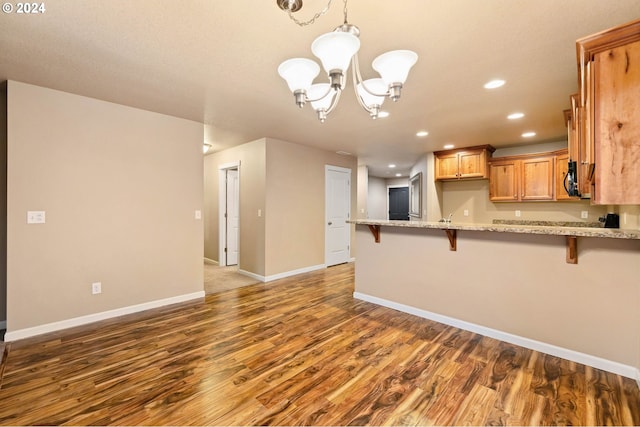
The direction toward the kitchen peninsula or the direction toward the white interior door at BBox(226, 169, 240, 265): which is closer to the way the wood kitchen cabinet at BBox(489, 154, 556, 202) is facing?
the kitchen peninsula

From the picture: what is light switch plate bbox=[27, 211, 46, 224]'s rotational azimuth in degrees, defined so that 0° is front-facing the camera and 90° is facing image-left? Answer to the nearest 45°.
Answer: approximately 0°

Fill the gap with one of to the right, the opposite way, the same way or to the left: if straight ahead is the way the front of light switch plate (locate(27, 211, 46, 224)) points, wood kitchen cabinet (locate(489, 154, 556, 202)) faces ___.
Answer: to the right

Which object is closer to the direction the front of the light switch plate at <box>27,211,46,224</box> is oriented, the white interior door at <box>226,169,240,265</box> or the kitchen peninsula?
the kitchen peninsula

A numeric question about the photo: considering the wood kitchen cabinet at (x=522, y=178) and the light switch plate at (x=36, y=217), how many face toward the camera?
2

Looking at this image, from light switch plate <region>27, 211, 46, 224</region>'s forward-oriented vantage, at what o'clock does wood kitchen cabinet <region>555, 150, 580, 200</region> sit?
The wood kitchen cabinet is roughly at 10 o'clock from the light switch plate.

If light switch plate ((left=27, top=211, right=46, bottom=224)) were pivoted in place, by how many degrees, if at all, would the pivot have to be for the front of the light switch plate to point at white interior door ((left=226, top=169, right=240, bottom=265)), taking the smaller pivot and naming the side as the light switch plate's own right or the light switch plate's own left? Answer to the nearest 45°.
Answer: approximately 135° to the light switch plate's own left

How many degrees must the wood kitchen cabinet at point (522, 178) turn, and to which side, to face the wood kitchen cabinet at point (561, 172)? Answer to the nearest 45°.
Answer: approximately 90° to its left

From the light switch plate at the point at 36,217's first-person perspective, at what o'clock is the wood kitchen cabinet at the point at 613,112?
The wood kitchen cabinet is roughly at 11 o'clock from the light switch plate.

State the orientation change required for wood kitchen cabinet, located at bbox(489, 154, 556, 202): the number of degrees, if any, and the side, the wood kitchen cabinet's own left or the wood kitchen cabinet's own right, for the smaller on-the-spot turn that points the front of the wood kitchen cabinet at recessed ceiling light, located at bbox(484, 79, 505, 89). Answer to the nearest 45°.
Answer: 0° — it already faces it

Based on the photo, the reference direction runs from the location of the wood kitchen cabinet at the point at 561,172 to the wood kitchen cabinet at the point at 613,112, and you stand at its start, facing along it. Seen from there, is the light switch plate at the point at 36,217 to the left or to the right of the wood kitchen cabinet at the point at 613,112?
right

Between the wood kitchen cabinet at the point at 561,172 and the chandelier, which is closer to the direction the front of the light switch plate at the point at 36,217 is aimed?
the chandelier

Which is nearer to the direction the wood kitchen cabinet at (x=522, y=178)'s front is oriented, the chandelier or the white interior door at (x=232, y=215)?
the chandelier
